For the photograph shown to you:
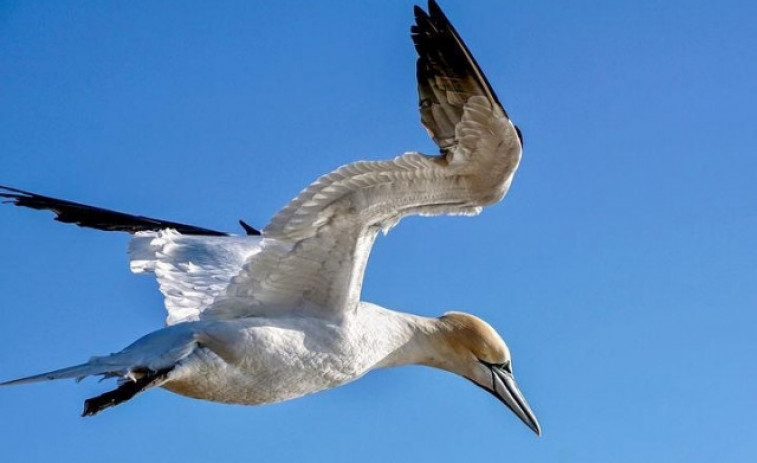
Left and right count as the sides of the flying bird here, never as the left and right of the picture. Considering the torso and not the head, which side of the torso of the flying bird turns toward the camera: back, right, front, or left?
right
